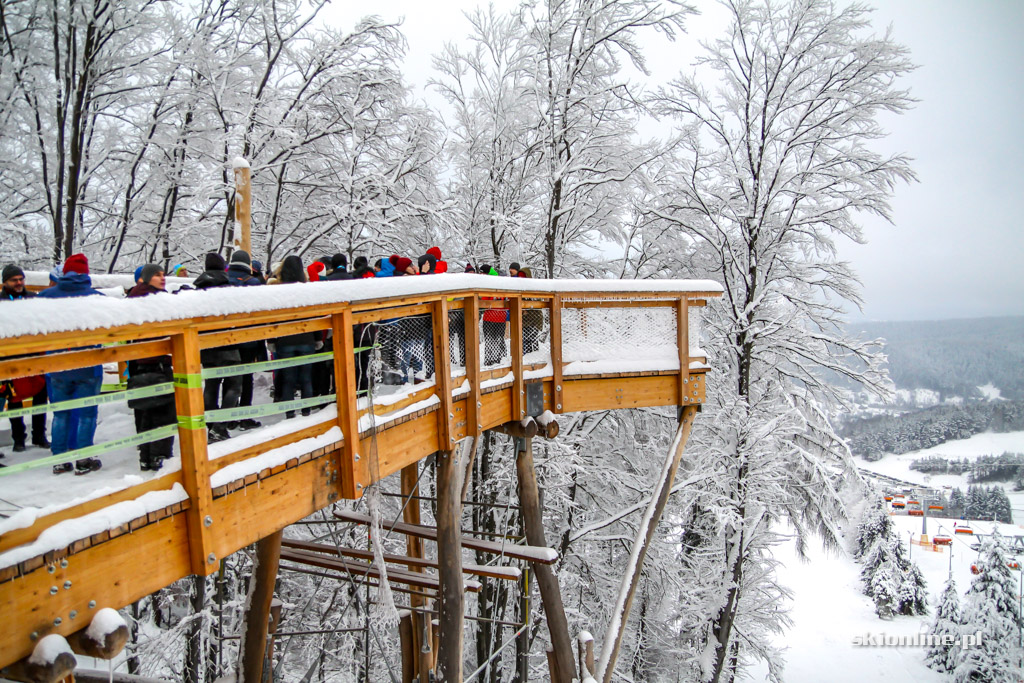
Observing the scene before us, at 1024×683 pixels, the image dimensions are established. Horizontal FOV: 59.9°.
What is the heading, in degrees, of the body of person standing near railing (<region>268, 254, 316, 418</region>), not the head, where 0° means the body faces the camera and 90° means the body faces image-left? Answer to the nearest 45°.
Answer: approximately 180°

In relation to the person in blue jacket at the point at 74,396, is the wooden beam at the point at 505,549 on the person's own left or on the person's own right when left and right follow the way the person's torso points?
on the person's own right

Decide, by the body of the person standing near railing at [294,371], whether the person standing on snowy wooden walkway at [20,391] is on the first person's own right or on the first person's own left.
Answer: on the first person's own left

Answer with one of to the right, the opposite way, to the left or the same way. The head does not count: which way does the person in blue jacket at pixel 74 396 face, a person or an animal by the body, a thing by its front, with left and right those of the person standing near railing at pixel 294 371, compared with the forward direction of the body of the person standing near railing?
the same way

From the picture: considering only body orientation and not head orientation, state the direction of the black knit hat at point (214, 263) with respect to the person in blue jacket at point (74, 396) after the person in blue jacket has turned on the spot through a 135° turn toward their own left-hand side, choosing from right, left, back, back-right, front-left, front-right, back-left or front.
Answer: back

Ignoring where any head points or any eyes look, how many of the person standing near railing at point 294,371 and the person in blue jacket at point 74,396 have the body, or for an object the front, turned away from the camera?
2

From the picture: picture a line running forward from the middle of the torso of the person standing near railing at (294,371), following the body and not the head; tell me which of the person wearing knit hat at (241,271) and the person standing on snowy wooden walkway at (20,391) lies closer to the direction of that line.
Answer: the person wearing knit hat

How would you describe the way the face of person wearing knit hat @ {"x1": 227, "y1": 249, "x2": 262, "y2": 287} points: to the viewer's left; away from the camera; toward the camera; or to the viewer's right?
away from the camera

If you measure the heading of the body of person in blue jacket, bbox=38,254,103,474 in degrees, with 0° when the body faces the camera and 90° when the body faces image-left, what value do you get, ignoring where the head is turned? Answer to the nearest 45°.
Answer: approximately 180°

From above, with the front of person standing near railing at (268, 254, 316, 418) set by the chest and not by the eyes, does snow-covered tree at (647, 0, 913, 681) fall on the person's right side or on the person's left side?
on the person's right side
